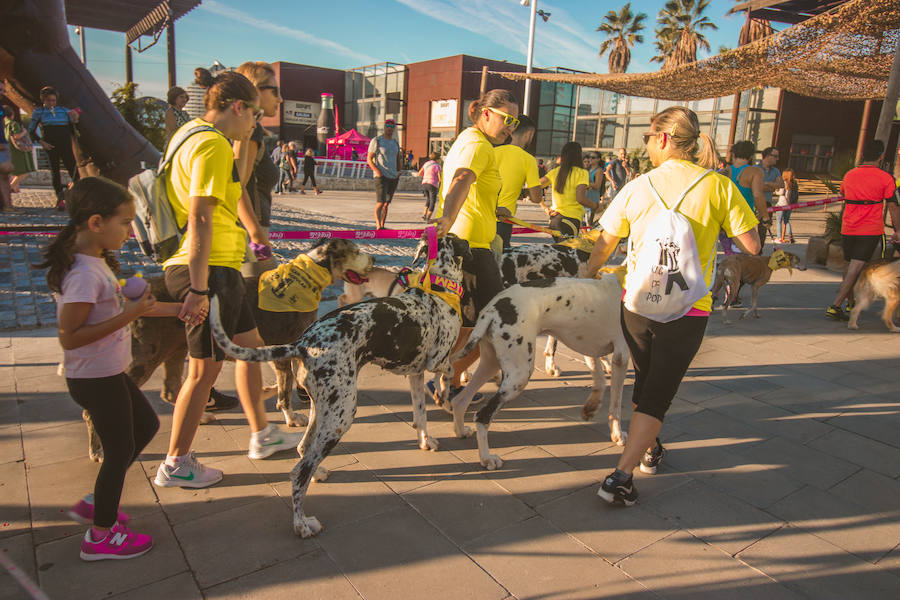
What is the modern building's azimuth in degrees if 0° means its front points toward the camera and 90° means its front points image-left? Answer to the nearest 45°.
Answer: approximately 0°

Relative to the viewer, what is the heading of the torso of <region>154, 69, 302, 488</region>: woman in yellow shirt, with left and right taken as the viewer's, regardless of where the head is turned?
facing to the right of the viewer

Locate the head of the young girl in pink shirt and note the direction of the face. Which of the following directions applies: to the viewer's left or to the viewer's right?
to the viewer's right

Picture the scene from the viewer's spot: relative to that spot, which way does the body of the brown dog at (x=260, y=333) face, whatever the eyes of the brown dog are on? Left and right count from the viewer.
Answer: facing to the right of the viewer

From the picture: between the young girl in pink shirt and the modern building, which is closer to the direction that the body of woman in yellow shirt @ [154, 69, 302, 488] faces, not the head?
the modern building

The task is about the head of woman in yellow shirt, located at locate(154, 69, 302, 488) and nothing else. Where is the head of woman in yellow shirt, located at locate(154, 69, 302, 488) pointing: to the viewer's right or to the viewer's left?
to the viewer's right

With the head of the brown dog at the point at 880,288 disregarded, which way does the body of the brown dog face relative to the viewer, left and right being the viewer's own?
facing to the right of the viewer

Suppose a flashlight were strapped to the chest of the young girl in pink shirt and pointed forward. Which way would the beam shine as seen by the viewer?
to the viewer's right

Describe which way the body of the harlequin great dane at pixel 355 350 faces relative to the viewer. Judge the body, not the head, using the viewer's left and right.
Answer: facing away from the viewer and to the right of the viewer

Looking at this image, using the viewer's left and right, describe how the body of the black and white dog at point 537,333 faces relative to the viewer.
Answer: facing to the right of the viewer
